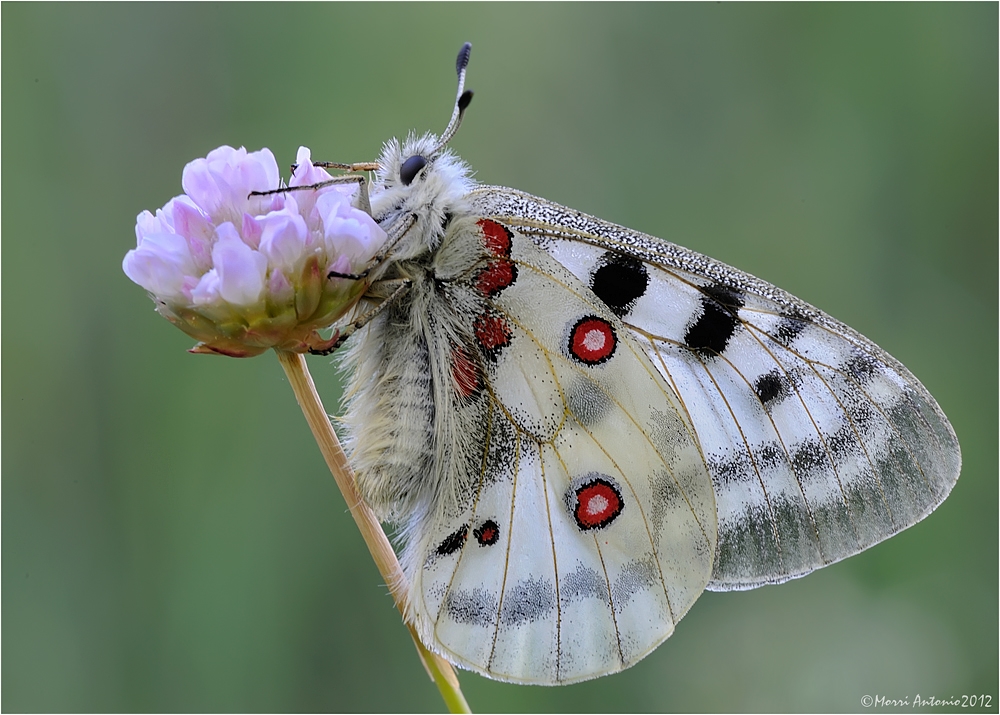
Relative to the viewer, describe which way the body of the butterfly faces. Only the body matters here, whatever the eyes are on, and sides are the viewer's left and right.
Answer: facing to the left of the viewer
